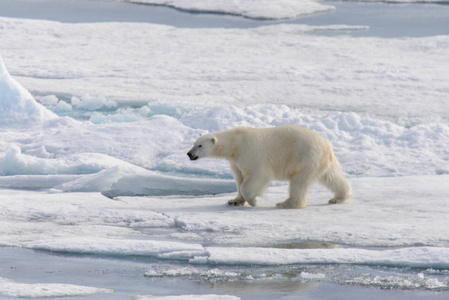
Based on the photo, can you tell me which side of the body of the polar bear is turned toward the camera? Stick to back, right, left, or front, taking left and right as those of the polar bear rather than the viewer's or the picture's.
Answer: left
